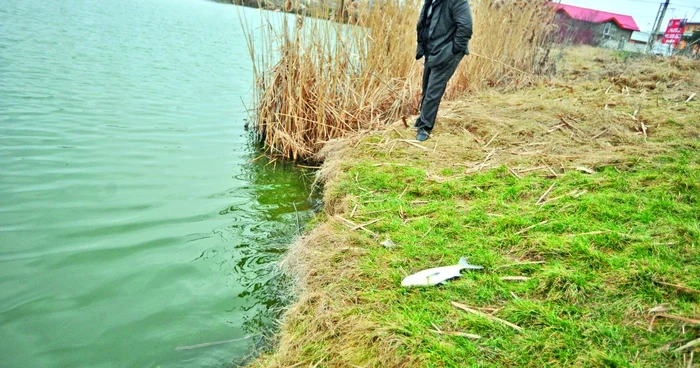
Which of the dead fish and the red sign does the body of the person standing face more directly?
the dead fish

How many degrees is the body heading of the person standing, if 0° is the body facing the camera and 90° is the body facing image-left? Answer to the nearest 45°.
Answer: approximately 45°

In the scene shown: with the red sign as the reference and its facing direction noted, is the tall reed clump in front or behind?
in front

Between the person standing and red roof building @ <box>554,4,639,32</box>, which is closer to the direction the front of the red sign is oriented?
the person standing

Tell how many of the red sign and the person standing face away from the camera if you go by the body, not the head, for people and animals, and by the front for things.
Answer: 0

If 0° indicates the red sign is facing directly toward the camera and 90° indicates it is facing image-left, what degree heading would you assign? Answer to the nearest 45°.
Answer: approximately 0°

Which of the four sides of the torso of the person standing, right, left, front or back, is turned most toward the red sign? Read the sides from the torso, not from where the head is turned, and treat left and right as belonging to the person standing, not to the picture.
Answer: back

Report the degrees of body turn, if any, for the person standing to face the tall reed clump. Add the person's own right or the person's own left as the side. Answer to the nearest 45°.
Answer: approximately 90° to the person's own right

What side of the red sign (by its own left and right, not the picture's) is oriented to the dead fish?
front

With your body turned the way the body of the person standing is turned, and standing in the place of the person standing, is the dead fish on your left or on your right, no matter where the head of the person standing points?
on your left
